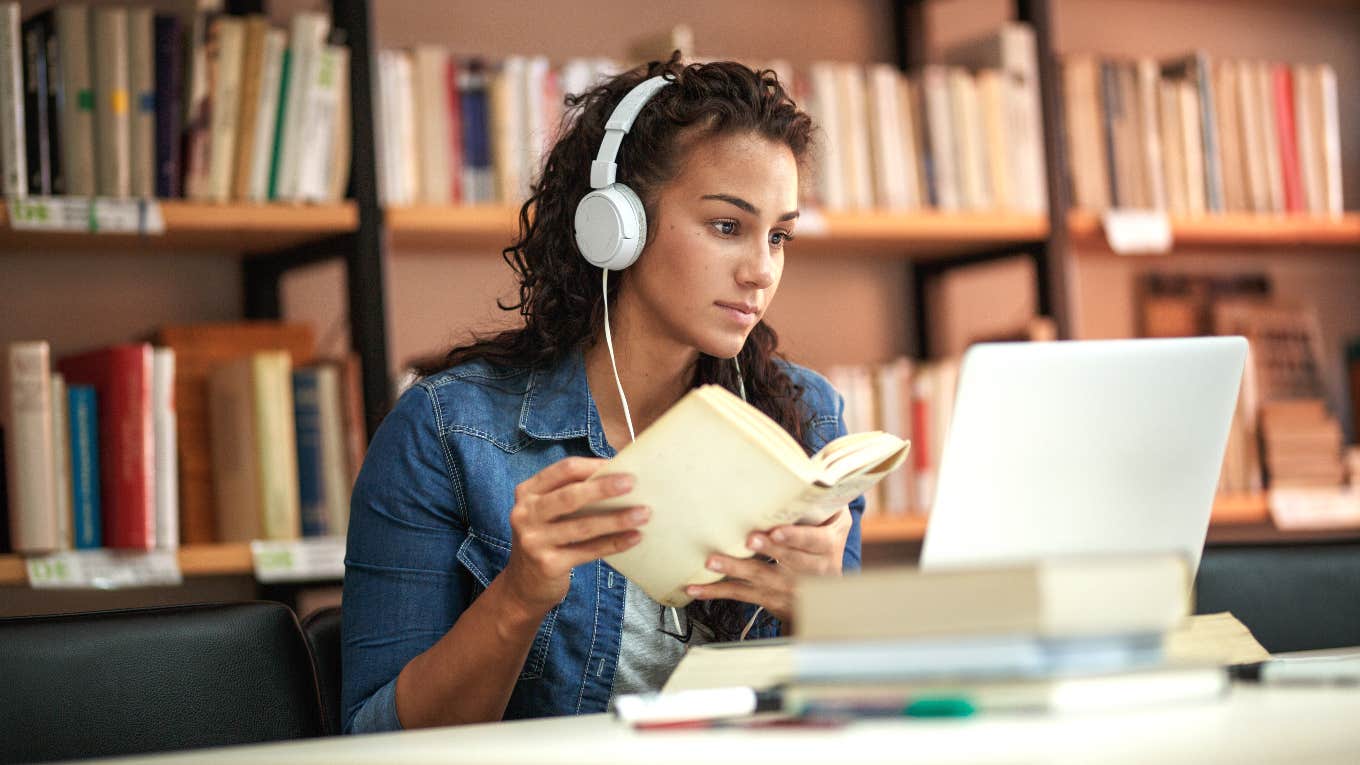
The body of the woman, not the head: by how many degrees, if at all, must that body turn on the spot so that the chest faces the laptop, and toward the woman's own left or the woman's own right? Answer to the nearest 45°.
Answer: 0° — they already face it

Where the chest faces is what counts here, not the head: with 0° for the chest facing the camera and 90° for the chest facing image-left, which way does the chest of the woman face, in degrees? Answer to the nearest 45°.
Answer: approximately 315°

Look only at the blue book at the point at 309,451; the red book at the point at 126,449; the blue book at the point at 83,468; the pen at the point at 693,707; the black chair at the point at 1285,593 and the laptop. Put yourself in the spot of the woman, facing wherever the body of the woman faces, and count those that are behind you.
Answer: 3

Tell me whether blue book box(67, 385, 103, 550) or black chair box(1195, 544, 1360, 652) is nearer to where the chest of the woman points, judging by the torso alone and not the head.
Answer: the black chair

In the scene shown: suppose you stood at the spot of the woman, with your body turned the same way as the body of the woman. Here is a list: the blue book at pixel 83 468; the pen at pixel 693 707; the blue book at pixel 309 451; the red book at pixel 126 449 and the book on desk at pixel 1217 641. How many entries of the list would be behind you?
3

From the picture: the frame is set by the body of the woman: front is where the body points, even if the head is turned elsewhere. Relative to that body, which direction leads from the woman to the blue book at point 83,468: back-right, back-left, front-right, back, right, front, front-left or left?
back

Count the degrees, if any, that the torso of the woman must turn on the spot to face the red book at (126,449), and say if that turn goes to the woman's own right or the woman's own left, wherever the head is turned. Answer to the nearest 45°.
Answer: approximately 180°
